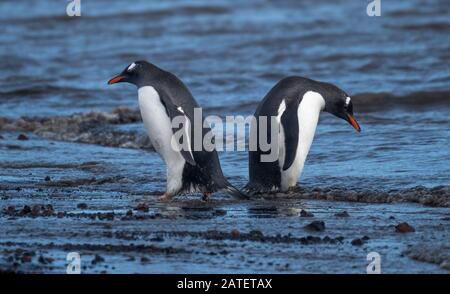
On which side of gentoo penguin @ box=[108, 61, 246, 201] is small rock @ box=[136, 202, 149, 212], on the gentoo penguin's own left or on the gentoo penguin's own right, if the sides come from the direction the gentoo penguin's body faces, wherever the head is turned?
on the gentoo penguin's own left

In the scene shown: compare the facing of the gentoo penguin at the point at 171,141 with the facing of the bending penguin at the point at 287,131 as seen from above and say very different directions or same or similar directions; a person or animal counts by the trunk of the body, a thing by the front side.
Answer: very different directions

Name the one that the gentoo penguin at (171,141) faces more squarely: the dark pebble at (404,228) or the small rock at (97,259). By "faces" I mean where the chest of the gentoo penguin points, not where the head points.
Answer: the small rock

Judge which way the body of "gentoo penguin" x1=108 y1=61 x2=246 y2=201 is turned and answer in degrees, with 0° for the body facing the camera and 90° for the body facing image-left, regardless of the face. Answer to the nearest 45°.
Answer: approximately 90°

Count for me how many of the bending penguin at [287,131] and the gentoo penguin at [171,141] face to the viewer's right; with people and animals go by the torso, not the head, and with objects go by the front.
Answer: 1

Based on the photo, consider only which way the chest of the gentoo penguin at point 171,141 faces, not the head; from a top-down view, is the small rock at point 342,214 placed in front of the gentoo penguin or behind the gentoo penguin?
behind

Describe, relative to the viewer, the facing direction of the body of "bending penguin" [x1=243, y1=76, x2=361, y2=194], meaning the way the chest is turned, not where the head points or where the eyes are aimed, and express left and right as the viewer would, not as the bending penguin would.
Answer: facing to the right of the viewer

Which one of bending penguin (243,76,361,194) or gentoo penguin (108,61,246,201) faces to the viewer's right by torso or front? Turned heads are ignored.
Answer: the bending penguin
